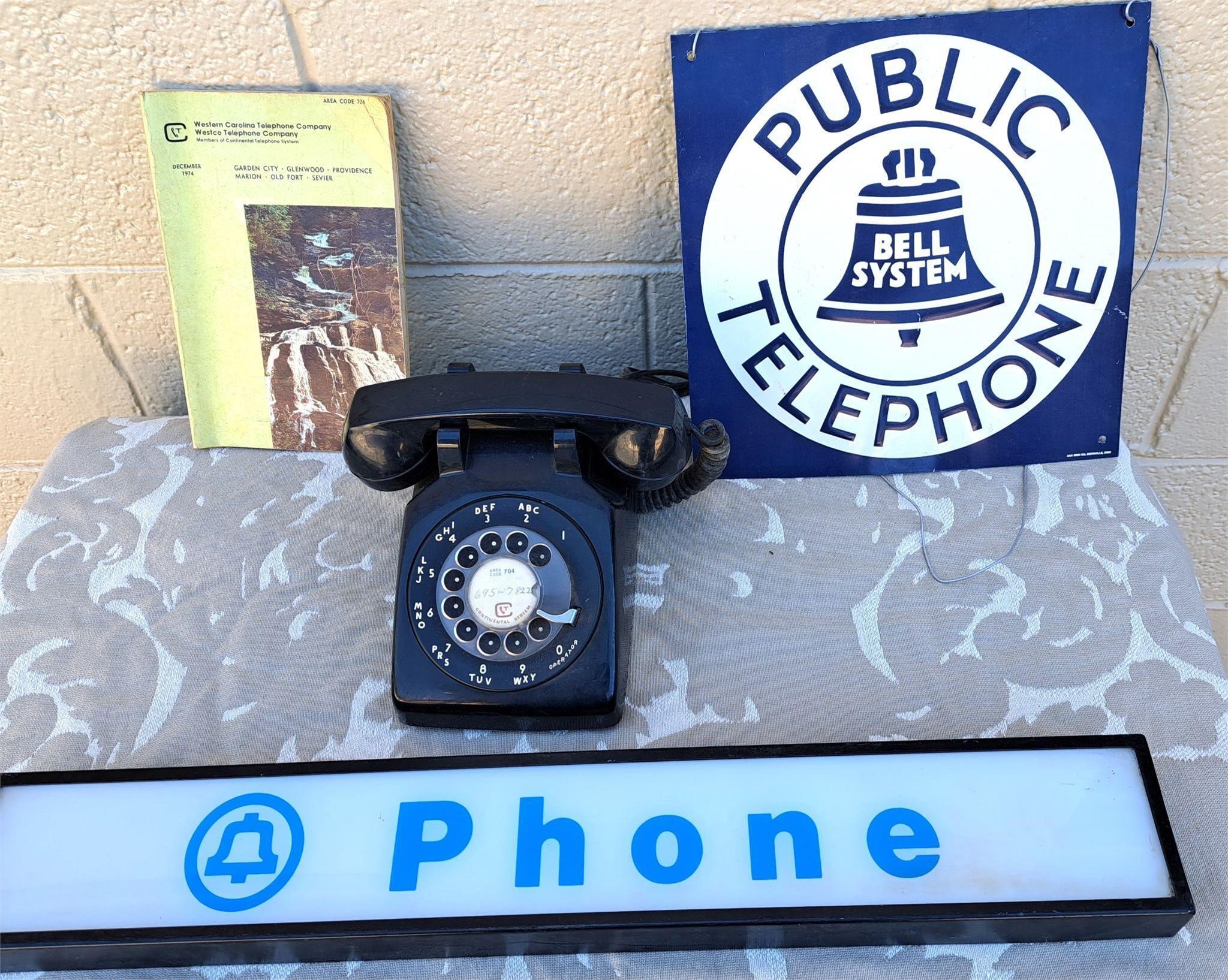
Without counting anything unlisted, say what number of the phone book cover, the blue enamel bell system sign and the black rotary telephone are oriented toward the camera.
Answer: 3

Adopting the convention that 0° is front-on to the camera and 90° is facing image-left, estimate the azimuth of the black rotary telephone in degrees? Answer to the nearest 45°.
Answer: approximately 0°

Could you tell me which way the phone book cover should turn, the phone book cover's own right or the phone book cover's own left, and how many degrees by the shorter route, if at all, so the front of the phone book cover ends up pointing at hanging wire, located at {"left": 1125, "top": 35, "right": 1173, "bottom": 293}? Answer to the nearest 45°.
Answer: approximately 90° to the phone book cover's own left

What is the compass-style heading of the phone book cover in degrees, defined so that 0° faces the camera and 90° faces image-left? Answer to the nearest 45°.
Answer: approximately 0°

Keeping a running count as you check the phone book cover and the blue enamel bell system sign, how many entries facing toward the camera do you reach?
2

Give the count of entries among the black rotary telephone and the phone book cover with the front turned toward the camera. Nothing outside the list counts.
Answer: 2

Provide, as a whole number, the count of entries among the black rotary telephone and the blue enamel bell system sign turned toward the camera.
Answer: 2
